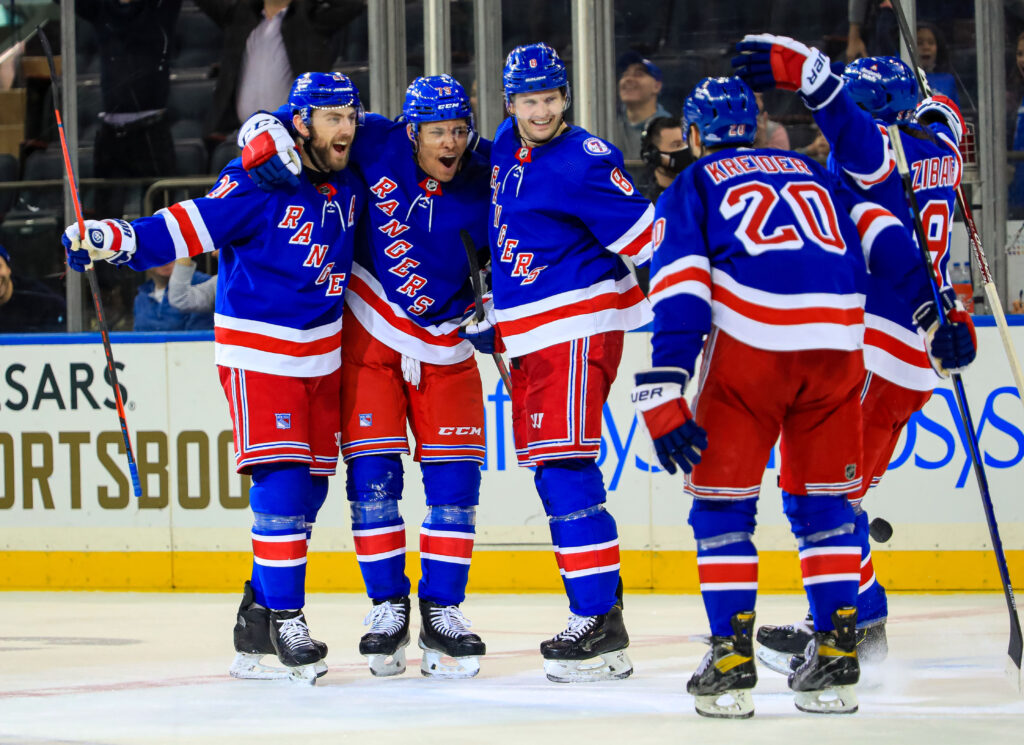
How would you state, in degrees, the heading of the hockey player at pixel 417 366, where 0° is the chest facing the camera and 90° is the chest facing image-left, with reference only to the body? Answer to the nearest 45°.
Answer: approximately 0°

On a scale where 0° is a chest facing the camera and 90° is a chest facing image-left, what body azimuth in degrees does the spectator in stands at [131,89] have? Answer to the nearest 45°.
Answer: approximately 0°

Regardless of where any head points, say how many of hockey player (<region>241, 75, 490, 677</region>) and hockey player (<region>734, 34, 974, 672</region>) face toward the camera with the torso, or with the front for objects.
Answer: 1

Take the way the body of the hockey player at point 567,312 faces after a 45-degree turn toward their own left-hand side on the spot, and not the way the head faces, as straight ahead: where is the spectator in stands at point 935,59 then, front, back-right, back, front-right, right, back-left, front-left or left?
back-left

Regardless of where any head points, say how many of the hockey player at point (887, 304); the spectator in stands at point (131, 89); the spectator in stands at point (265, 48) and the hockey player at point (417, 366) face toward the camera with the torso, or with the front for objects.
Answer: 3

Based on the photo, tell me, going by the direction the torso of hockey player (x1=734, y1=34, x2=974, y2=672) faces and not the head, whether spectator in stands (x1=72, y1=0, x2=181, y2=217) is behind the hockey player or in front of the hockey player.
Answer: in front

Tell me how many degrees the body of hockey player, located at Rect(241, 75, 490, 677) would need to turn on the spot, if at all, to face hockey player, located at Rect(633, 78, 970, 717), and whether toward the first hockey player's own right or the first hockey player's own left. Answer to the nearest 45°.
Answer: approximately 45° to the first hockey player's own left

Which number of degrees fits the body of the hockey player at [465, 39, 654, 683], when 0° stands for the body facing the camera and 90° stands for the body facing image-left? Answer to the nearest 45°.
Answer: approximately 45°

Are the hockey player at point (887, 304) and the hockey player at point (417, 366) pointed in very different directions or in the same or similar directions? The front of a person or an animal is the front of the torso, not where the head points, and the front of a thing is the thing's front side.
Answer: very different directions
